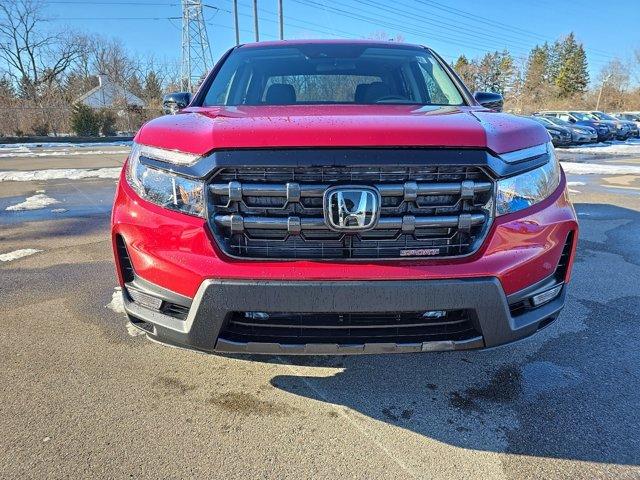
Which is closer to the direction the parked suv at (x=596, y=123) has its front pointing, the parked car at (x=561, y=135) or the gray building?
the parked car

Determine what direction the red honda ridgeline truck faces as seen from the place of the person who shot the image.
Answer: facing the viewer

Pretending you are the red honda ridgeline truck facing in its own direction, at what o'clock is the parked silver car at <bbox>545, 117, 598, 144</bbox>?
The parked silver car is roughly at 7 o'clock from the red honda ridgeline truck.

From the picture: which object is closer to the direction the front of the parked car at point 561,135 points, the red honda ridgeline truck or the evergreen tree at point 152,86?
the red honda ridgeline truck

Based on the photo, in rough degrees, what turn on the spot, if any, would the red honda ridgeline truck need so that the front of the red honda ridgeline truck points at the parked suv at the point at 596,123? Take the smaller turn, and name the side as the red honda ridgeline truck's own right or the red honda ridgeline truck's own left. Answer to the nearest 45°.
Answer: approximately 135° to the red honda ridgeline truck's own left

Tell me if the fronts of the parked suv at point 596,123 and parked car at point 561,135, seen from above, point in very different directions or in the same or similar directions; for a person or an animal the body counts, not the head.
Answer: same or similar directions

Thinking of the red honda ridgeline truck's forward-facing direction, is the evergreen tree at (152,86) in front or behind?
behind

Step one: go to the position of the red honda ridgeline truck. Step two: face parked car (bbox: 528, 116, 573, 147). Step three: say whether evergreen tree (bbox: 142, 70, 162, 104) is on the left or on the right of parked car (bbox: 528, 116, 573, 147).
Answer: left

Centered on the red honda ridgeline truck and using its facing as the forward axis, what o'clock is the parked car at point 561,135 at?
The parked car is roughly at 7 o'clock from the red honda ridgeline truck.
